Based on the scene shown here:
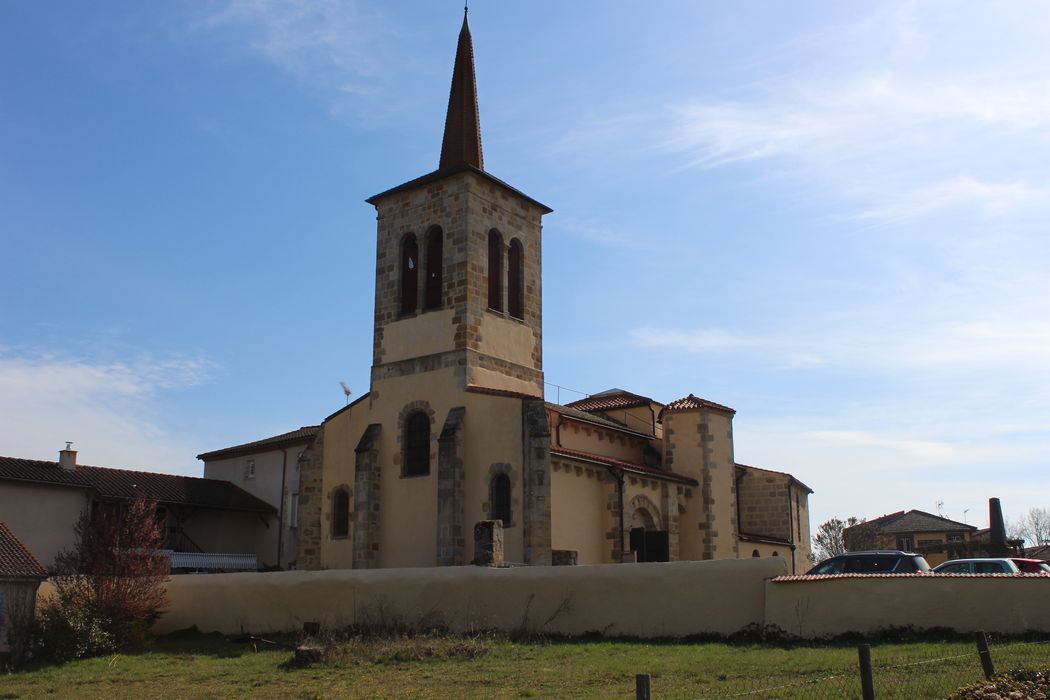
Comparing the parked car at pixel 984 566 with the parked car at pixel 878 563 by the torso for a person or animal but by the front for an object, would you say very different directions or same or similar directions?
same or similar directions

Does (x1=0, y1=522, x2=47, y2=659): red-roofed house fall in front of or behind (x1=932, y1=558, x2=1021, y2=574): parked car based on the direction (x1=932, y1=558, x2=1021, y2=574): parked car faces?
in front

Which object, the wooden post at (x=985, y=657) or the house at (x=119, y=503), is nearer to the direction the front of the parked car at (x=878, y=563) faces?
the house

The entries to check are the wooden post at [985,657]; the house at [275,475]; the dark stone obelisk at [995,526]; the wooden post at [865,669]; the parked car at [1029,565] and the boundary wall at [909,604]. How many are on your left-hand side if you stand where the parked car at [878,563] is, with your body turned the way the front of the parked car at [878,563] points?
3

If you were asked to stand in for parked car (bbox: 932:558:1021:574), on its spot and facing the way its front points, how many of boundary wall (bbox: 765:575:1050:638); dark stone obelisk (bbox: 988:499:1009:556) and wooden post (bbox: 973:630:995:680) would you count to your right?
1

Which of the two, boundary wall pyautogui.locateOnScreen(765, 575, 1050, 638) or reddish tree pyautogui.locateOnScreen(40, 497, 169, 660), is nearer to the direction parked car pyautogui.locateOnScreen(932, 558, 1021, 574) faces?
the reddish tree

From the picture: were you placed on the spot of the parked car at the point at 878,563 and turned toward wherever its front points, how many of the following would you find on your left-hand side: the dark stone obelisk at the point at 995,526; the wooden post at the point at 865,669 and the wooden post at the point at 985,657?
2

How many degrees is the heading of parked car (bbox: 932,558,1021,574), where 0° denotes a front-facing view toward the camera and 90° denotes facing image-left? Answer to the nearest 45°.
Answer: approximately 90°

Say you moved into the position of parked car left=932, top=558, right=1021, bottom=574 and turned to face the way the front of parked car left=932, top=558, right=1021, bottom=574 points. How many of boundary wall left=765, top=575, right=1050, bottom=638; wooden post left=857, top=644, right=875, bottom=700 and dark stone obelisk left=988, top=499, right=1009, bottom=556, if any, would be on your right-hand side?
1

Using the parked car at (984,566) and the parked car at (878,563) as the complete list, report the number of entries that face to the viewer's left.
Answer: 2

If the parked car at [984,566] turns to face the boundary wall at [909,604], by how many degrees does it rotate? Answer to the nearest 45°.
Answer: approximately 90° to its left

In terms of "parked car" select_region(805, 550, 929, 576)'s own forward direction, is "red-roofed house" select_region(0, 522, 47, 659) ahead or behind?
ahead

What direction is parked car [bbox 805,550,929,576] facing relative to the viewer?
to the viewer's left

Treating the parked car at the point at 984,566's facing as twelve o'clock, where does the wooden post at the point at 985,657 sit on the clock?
The wooden post is roughly at 9 o'clock from the parked car.
